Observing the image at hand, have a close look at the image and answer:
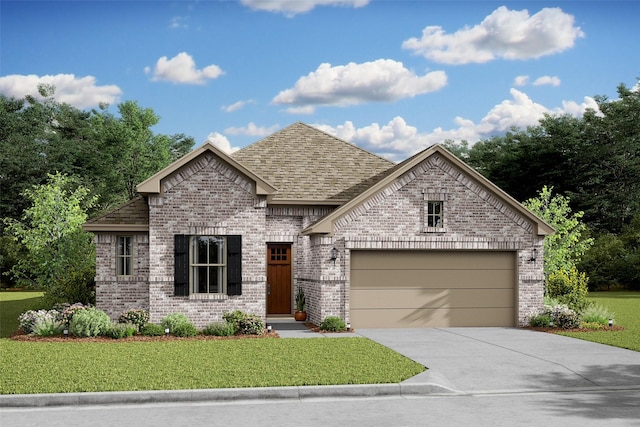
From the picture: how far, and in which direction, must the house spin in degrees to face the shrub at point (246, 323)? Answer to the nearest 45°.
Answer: approximately 45° to its right

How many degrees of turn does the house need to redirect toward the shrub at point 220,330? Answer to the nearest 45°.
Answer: approximately 45° to its right

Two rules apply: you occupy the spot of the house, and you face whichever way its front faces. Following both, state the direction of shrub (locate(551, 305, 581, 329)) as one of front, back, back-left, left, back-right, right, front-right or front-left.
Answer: left

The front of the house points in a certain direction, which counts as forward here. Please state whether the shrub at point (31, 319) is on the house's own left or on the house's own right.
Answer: on the house's own right

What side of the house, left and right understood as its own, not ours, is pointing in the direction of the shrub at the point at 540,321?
left

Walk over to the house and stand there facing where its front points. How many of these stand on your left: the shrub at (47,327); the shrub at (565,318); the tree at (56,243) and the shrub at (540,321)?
2

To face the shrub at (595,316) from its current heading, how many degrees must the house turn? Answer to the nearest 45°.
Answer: approximately 90° to its left

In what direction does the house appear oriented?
toward the camera

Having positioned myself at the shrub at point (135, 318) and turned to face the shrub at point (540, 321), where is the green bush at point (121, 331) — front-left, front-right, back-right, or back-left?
back-right

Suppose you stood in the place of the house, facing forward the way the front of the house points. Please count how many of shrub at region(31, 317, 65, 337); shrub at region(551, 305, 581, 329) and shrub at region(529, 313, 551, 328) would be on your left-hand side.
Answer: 2

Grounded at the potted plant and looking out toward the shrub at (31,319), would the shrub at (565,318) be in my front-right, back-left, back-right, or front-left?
back-left
